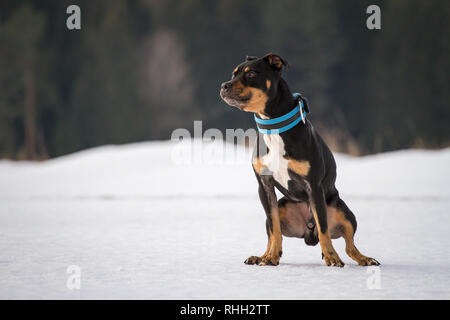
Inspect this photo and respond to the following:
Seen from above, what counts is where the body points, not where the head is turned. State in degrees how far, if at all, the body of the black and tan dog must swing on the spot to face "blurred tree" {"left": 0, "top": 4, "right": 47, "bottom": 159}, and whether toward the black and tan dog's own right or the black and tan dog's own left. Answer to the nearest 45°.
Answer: approximately 90° to the black and tan dog's own right

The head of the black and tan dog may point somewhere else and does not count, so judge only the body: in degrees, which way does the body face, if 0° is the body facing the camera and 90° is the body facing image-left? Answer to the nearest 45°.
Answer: approximately 45°

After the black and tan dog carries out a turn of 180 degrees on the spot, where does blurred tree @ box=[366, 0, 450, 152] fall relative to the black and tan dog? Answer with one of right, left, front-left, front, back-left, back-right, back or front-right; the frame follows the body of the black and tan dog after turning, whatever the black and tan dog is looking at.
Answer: front-left
